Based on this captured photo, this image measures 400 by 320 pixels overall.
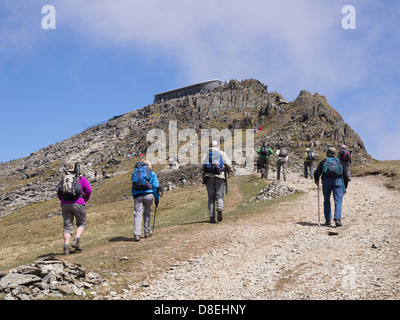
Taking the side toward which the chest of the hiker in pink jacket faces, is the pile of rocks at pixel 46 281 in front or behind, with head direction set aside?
behind

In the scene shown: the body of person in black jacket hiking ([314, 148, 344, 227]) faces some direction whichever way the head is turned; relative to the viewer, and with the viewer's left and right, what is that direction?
facing away from the viewer

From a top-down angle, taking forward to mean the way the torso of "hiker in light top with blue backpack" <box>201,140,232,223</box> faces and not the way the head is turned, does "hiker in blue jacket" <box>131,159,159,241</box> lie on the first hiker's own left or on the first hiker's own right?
on the first hiker's own left

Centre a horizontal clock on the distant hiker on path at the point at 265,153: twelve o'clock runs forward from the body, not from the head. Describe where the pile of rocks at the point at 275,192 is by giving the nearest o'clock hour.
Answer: The pile of rocks is roughly at 6 o'clock from the distant hiker on path.

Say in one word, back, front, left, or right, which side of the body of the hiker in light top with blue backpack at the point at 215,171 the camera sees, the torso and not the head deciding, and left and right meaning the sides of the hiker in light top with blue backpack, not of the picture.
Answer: back

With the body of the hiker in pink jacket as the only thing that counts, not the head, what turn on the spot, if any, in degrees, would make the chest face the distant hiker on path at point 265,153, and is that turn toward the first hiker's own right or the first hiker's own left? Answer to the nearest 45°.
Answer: approximately 45° to the first hiker's own right

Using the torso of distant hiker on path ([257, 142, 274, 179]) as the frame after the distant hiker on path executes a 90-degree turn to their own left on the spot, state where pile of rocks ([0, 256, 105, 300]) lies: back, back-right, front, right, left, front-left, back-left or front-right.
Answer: left

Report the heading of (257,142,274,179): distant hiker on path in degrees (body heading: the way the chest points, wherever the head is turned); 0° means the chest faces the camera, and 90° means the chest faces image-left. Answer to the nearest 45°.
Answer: approximately 180°

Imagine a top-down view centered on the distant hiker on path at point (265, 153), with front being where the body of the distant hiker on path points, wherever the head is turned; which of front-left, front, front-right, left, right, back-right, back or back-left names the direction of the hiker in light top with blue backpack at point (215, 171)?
back

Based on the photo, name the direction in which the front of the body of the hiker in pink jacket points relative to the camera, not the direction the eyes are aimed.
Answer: away from the camera

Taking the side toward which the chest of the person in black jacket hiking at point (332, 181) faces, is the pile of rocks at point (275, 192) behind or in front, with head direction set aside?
in front
